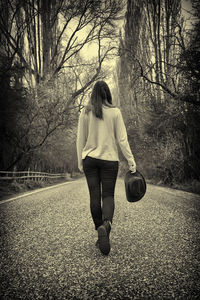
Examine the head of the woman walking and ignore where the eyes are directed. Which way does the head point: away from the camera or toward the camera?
away from the camera

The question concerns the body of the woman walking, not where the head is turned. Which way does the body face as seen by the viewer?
away from the camera
